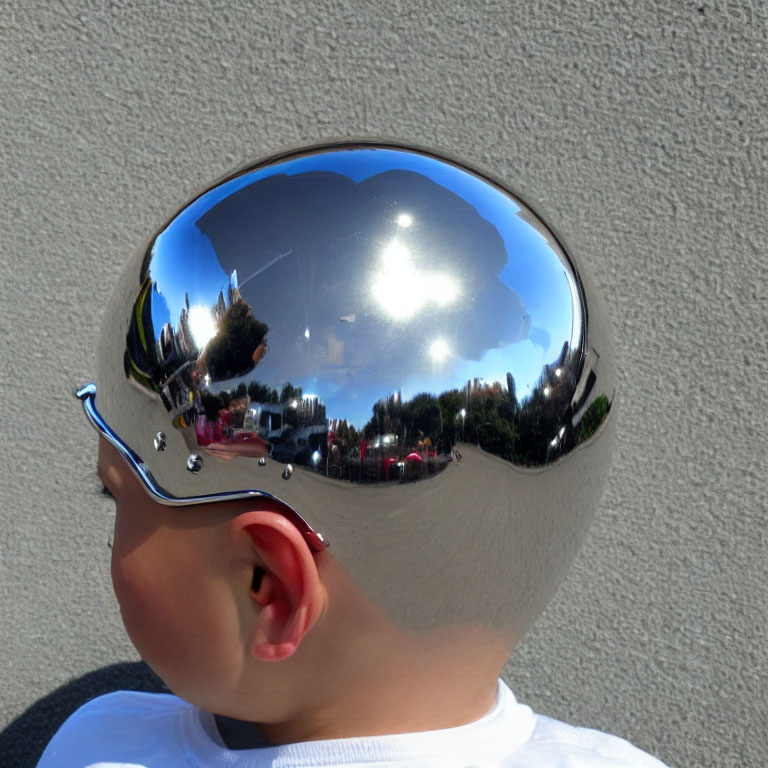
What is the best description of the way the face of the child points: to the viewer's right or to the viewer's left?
to the viewer's left

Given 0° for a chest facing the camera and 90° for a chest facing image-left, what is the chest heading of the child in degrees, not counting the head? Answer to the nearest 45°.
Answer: approximately 135°
